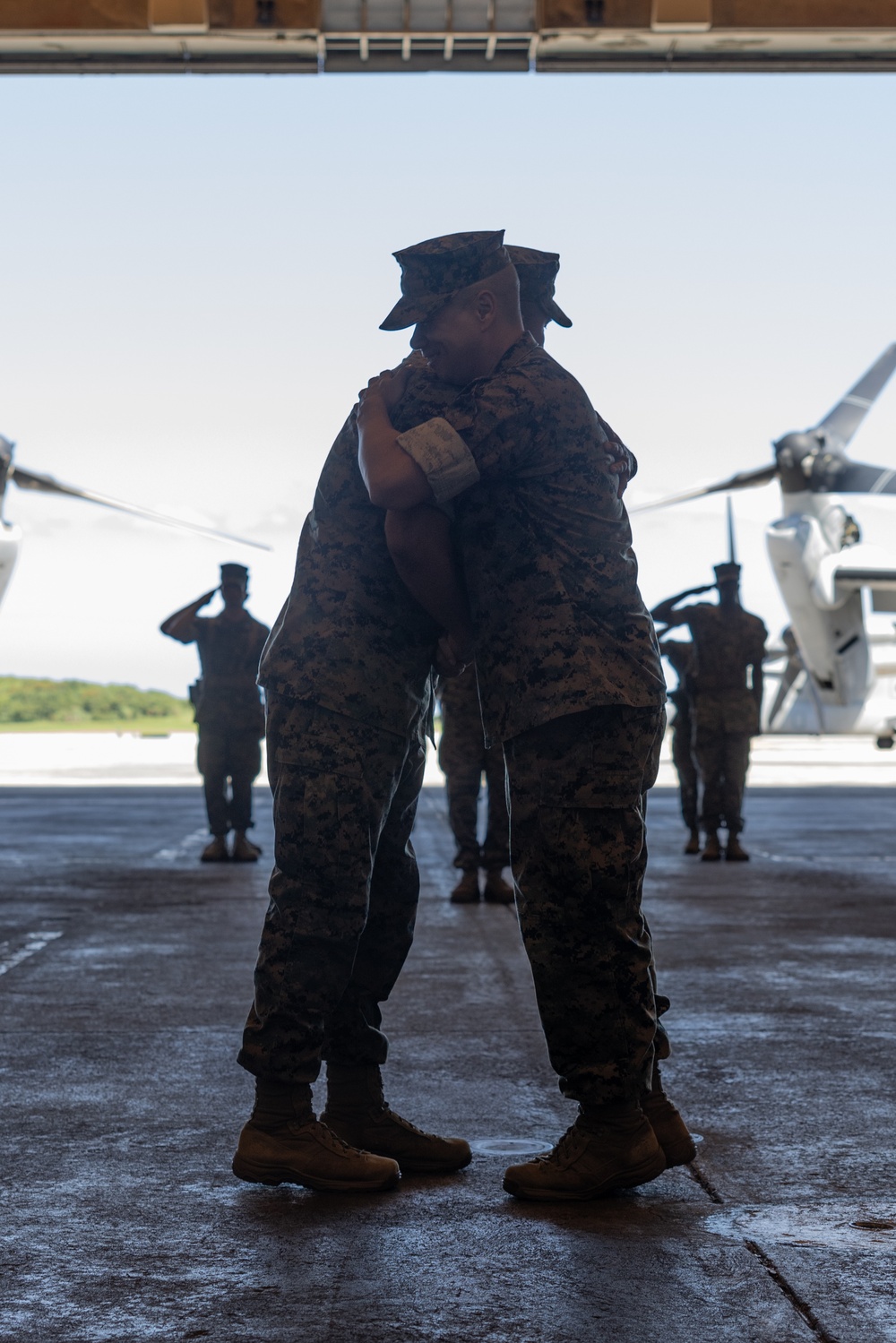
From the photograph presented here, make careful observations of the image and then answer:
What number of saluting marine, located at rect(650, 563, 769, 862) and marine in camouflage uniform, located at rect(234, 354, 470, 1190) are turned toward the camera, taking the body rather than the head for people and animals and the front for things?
1

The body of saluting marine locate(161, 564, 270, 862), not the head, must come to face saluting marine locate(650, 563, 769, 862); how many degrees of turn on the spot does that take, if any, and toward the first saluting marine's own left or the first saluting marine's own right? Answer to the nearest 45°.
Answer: approximately 90° to the first saluting marine's own left

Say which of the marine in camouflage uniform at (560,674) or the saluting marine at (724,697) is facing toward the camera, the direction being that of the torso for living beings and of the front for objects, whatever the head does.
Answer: the saluting marine

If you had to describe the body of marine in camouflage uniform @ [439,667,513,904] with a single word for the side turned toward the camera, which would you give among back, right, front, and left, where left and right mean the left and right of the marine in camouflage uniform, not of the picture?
front

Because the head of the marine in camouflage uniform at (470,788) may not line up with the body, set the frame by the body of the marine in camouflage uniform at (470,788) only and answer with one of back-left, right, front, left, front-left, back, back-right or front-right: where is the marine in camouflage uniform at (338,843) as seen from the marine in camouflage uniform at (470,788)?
front

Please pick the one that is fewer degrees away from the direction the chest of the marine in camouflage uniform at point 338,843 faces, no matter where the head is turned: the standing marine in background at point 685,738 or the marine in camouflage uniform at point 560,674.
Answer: the marine in camouflage uniform

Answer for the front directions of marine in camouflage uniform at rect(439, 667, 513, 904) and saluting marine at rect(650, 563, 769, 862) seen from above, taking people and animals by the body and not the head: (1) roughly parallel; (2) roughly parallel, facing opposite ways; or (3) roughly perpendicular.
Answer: roughly parallel

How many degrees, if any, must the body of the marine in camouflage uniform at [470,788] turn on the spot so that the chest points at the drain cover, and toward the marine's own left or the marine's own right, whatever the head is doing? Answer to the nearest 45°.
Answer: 0° — they already face it

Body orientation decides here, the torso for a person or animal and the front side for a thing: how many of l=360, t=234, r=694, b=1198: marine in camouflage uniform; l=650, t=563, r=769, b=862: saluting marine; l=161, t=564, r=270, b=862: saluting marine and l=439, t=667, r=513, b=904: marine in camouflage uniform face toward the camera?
3

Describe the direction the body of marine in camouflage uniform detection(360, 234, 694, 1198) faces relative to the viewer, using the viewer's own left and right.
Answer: facing to the left of the viewer

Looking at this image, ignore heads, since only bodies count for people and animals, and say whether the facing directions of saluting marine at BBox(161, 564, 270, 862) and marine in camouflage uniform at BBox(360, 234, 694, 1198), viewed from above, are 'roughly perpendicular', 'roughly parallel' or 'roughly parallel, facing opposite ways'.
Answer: roughly perpendicular

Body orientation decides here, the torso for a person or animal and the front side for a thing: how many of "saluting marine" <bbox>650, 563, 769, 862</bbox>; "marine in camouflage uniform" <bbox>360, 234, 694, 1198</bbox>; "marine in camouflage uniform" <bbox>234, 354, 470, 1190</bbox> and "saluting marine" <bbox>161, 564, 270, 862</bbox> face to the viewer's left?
1

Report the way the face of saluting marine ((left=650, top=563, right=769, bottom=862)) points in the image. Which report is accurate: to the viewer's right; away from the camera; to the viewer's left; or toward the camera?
toward the camera

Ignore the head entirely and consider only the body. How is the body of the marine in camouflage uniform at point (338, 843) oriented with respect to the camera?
to the viewer's right

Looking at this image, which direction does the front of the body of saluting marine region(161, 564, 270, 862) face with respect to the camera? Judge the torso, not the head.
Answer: toward the camera

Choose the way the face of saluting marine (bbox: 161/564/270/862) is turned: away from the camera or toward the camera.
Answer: toward the camera
